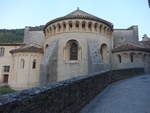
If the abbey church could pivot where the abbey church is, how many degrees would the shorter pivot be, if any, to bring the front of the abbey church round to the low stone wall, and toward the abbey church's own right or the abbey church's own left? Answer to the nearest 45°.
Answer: approximately 180°

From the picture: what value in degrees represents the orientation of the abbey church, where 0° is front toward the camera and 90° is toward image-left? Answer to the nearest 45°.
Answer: approximately 180°
